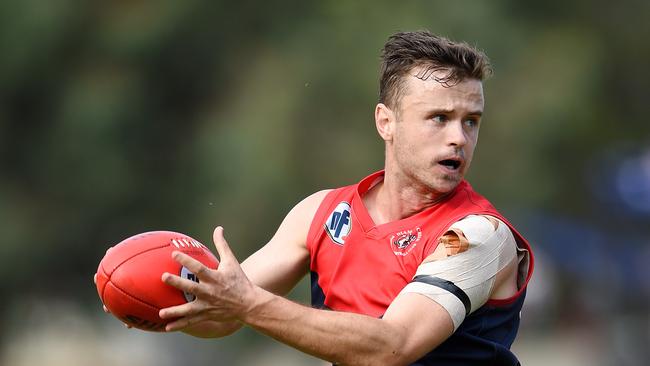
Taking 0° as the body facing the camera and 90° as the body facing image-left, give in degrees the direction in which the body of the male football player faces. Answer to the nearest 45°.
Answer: approximately 45°
